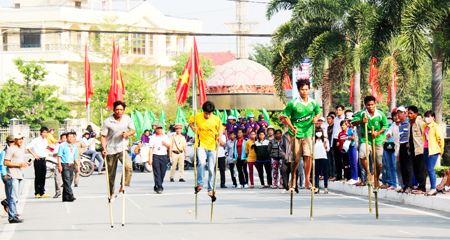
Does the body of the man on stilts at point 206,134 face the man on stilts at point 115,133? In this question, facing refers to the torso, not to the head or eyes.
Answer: no

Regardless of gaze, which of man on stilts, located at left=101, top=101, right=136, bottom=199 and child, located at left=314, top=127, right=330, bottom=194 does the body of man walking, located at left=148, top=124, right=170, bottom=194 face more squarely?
the man on stilts

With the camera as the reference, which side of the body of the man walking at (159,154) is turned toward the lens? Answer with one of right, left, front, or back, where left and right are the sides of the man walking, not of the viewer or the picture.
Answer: front

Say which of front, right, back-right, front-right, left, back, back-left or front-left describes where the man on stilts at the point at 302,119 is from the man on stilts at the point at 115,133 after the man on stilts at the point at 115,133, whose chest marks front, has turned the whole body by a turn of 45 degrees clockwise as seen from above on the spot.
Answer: back-left

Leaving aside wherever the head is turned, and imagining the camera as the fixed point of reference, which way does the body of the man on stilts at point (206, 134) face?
toward the camera

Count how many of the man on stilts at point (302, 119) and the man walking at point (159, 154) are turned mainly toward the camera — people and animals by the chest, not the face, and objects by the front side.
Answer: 2

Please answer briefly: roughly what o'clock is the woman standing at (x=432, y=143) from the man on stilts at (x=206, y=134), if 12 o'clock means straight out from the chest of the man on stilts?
The woman standing is roughly at 9 o'clock from the man on stilts.

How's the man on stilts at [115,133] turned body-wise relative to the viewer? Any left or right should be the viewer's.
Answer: facing the viewer

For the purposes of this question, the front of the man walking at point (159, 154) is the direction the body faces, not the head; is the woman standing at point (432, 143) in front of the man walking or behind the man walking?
in front

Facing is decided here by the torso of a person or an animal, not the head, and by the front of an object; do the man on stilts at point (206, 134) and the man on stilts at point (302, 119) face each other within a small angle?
no

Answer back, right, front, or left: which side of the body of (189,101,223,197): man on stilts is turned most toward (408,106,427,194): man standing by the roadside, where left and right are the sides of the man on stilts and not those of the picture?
left

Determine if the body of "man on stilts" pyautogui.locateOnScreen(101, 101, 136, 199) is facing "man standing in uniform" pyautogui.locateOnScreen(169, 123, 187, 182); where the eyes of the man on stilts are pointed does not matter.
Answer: no

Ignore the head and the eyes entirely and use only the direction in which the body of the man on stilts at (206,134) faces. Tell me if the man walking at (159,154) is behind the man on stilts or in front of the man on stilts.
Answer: behind

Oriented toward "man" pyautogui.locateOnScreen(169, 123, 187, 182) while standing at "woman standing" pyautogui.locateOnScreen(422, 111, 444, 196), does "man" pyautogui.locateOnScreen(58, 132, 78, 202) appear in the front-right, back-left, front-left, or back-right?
front-left
